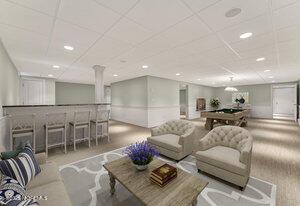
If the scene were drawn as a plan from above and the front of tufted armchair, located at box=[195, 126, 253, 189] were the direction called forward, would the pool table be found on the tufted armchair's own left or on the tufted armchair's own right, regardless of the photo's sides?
on the tufted armchair's own right

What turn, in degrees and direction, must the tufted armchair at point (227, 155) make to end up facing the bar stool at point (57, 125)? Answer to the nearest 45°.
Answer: approximately 45° to its right

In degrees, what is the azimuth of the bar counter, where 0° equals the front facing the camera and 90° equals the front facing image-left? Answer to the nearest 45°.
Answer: approximately 315°

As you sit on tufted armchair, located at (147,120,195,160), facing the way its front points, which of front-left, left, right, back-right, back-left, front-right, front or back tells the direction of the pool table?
back

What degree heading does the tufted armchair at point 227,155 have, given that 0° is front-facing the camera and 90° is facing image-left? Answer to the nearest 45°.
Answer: approximately 45°
